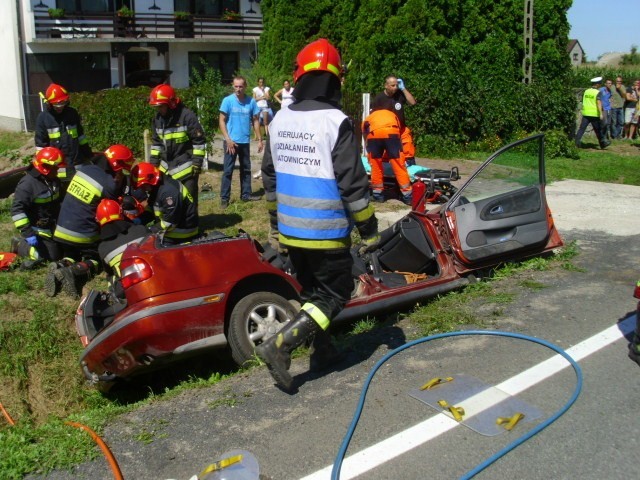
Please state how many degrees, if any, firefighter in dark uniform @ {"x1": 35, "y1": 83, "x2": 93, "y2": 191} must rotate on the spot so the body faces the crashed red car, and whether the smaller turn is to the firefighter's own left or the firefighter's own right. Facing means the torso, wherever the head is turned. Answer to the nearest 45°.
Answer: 0° — they already face it

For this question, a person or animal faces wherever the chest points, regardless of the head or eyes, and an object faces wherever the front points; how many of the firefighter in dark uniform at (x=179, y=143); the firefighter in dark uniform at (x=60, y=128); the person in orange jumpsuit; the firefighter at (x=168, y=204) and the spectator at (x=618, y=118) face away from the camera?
1

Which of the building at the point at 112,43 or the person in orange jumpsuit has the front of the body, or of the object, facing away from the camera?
the person in orange jumpsuit

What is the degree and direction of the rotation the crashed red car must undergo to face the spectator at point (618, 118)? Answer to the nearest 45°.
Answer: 0° — it already faces them

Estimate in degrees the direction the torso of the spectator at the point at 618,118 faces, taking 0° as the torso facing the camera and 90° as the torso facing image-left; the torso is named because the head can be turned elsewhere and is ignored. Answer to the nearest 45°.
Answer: approximately 0°

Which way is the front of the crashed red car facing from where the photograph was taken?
facing away from the viewer and to the right of the viewer

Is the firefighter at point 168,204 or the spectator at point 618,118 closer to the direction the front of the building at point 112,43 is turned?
the firefighter

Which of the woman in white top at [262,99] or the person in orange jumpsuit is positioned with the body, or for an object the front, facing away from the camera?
the person in orange jumpsuit

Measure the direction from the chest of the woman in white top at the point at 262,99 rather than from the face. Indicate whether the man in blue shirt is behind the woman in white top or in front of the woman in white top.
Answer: in front

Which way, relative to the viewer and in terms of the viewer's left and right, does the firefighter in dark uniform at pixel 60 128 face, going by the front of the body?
facing the viewer

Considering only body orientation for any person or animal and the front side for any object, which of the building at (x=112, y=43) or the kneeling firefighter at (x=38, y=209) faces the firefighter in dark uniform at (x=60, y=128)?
the building

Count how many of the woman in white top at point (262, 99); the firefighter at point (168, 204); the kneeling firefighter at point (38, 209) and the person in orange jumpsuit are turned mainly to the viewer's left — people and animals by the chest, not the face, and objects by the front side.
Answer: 1

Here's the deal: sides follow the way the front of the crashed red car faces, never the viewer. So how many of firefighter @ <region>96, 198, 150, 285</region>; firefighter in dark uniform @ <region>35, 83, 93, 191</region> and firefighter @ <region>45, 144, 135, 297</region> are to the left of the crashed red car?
3

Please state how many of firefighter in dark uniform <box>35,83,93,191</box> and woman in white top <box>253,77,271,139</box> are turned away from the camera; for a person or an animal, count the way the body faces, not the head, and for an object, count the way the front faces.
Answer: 0

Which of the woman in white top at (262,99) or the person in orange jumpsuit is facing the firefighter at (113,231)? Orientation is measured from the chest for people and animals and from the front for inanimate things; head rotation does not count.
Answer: the woman in white top

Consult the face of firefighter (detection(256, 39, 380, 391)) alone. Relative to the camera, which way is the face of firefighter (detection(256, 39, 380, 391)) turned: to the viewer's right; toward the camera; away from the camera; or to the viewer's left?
away from the camera

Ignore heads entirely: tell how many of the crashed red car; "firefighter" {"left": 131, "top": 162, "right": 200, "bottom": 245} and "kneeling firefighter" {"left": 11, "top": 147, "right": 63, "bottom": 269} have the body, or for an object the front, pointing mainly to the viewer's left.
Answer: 1

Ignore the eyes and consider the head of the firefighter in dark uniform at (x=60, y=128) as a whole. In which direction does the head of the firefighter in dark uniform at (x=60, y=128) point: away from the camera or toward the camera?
toward the camera
